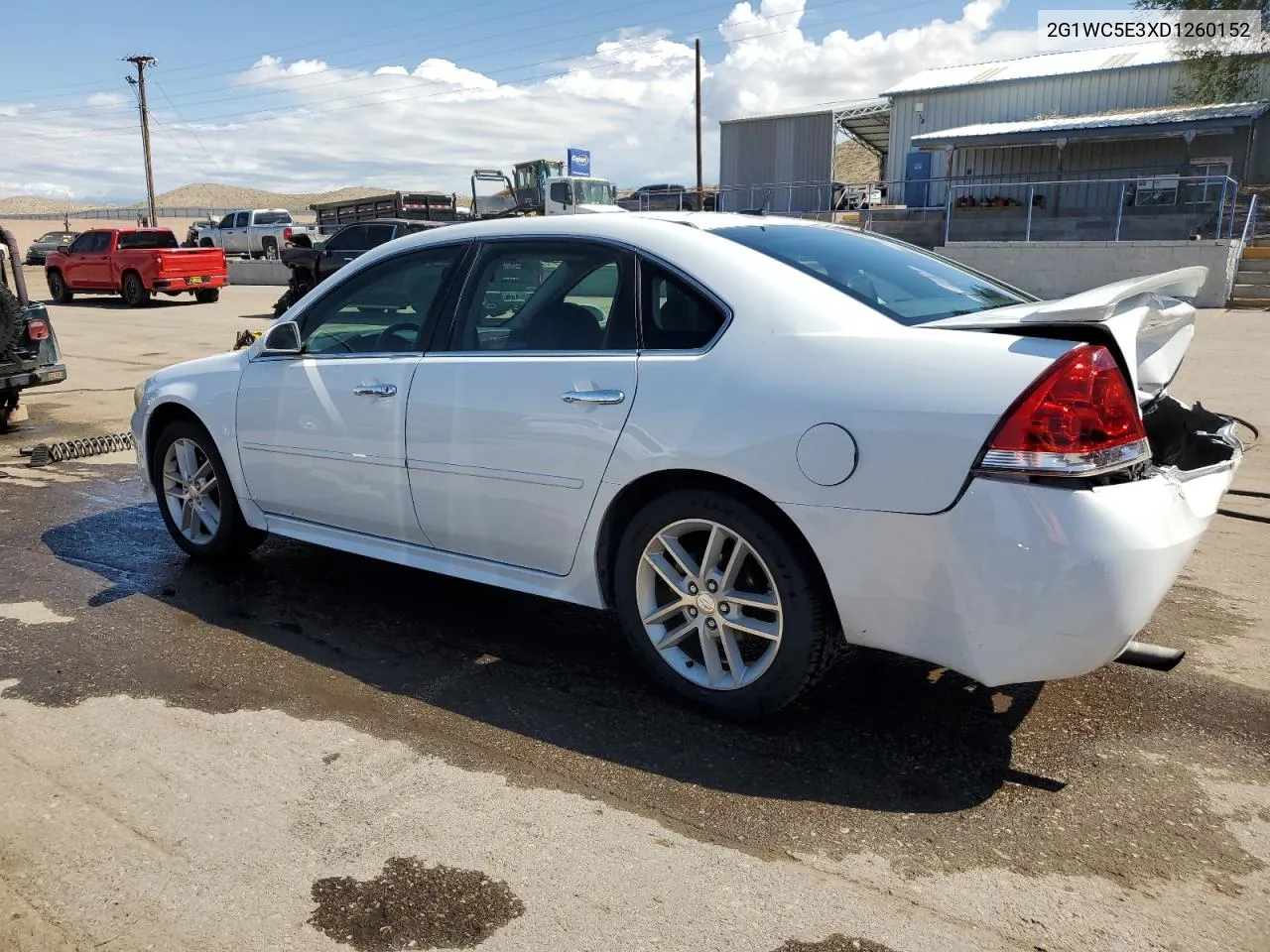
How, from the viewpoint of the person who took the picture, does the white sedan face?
facing away from the viewer and to the left of the viewer

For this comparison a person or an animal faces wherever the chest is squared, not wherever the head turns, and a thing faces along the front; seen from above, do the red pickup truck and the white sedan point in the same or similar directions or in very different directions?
same or similar directions

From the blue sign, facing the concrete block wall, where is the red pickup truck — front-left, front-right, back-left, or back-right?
front-right

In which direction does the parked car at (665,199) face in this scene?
to the viewer's left

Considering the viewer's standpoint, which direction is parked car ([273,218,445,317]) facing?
facing to the left of the viewer

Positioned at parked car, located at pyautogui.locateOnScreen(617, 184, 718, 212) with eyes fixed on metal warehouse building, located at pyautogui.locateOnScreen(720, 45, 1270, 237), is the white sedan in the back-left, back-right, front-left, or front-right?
front-right

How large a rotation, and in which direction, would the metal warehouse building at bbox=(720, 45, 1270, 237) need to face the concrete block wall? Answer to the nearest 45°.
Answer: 0° — it already faces it

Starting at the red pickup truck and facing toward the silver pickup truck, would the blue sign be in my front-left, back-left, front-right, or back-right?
front-right

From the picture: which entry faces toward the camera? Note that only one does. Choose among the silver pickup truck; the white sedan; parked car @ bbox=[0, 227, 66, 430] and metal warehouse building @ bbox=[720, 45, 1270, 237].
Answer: the metal warehouse building

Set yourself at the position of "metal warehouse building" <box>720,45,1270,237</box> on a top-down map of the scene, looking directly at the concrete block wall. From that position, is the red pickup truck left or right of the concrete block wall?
right

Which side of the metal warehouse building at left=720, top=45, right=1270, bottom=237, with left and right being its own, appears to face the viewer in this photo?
front

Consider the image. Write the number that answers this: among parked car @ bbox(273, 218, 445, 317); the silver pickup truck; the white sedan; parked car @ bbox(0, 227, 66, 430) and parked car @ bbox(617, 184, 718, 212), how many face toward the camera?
0

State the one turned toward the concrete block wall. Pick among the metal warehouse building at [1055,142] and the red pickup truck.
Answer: the metal warehouse building

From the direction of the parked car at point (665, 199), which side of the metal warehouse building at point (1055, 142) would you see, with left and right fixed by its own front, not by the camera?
right
